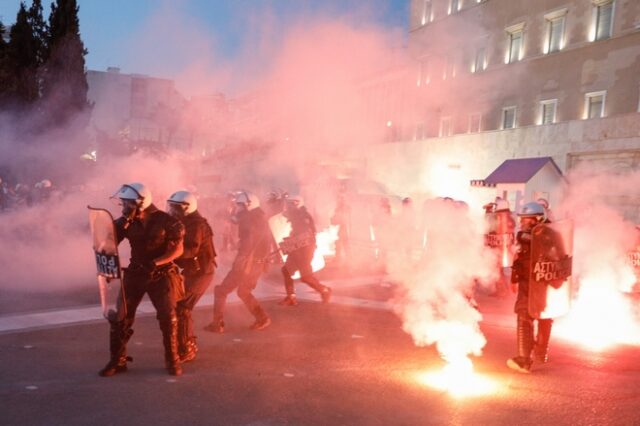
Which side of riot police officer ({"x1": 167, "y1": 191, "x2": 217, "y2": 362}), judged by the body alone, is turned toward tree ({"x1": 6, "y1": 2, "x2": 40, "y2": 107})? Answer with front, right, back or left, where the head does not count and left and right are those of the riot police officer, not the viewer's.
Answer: right

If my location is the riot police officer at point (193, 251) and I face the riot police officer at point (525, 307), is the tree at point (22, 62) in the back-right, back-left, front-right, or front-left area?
back-left

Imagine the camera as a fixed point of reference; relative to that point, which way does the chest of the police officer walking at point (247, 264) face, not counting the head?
to the viewer's left

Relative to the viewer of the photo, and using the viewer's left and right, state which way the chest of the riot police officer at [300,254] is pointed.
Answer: facing to the left of the viewer

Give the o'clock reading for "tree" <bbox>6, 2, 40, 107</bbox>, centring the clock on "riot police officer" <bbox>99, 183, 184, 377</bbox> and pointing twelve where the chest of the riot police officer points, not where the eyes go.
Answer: The tree is roughly at 4 o'clock from the riot police officer.

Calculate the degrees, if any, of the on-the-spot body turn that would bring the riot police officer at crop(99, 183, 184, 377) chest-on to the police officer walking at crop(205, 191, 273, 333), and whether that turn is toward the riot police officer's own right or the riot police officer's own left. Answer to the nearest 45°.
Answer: approximately 180°

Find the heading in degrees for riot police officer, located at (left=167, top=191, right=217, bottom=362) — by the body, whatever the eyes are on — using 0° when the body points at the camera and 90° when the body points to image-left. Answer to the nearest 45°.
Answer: approximately 90°

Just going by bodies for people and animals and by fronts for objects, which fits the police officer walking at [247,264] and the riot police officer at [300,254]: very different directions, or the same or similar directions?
same or similar directions

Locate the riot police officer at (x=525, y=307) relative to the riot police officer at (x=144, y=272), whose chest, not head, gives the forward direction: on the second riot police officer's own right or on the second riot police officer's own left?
on the second riot police officer's own left

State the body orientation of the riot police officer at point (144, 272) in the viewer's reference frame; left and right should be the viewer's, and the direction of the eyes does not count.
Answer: facing the viewer and to the left of the viewer
